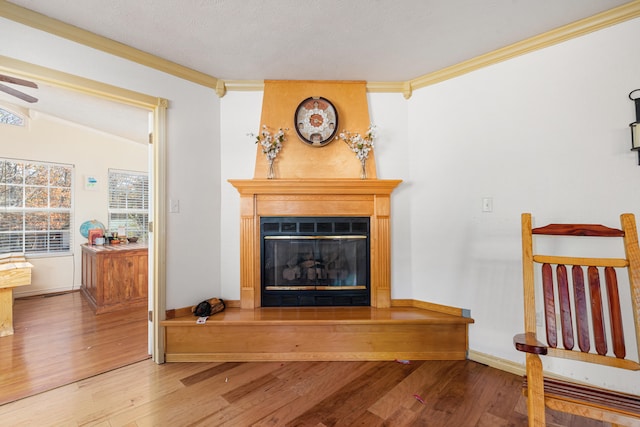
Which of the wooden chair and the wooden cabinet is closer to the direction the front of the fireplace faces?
the wooden chair

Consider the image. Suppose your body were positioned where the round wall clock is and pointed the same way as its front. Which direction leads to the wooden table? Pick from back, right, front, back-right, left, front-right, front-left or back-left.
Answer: right

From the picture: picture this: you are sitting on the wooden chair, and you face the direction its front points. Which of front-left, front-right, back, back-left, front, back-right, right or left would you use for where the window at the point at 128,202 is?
front-right

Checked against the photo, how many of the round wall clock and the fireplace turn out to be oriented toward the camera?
2

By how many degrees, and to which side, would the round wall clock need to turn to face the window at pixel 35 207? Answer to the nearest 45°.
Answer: approximately 90° to its right

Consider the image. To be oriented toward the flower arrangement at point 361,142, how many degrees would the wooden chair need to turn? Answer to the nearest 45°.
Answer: approximately 45° to its right

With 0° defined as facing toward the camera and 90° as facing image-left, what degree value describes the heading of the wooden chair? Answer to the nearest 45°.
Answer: approximately 45°

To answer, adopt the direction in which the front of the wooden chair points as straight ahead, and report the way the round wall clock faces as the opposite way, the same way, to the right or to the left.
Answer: to the left

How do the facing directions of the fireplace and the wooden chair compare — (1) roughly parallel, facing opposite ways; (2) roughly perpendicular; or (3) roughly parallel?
roughly perpendicular
